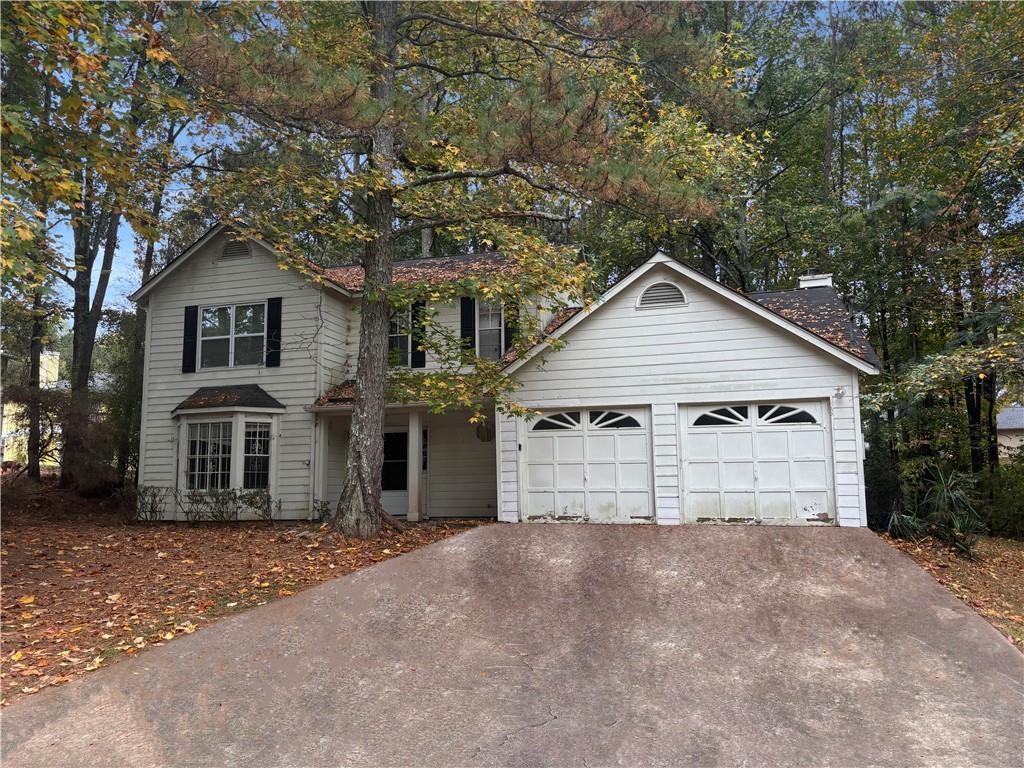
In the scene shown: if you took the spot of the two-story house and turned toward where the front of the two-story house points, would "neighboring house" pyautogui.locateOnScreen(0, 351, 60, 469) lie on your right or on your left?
on your right

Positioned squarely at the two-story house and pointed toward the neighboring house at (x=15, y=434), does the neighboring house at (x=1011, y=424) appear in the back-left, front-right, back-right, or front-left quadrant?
back-right

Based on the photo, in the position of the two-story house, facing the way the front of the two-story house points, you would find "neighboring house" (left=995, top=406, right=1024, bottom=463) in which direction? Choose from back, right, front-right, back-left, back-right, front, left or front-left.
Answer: back-left

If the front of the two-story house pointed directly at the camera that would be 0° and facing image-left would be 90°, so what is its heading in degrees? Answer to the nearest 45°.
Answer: approximately 0°
